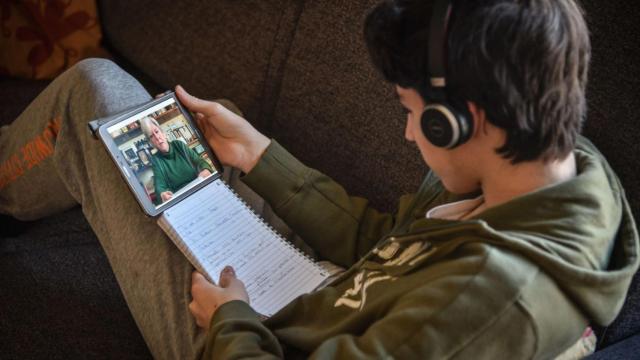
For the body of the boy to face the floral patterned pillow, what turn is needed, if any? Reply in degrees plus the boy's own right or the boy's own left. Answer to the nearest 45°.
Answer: approximately 45° to the boy's own right

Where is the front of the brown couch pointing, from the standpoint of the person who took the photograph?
facing the viewer

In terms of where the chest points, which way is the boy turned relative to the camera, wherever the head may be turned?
to the viewer's left

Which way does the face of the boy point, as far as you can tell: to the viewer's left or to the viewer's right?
to the viewer's left
